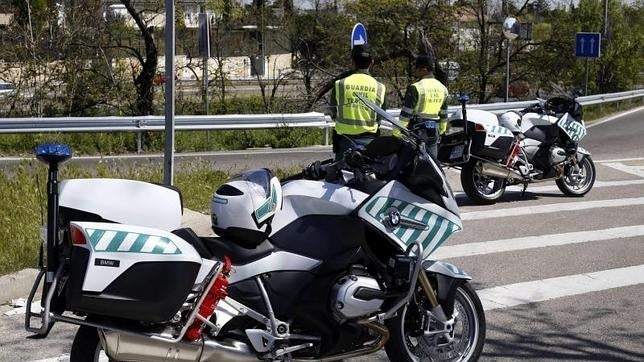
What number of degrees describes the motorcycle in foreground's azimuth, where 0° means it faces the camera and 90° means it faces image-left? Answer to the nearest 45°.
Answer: approximately 270°

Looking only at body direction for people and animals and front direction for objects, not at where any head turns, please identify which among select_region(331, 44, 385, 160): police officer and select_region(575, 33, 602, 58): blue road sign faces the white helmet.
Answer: the blue road sign

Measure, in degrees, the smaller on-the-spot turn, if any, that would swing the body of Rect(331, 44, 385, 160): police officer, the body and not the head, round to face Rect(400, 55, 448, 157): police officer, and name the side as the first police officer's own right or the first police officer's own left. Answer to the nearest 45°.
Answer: approximately 45° to the first police officer's own right

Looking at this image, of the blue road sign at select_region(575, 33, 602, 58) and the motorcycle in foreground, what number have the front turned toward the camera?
1

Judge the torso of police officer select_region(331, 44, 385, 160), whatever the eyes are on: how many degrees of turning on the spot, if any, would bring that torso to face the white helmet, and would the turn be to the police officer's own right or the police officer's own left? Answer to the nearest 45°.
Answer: approximately 180°

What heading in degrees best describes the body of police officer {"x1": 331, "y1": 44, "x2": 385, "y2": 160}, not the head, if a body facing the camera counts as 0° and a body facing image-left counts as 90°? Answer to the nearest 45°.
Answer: approximately 180°

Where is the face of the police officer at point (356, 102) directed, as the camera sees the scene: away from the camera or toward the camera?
away from the camera

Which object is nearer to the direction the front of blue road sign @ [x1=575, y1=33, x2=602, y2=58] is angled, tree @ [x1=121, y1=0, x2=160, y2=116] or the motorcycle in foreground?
the motorcycle in foreground

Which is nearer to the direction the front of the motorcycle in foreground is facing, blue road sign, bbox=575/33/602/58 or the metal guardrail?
the blue road sign

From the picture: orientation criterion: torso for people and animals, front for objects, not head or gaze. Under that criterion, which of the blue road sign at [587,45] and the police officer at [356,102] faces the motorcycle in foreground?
the blue road sign
